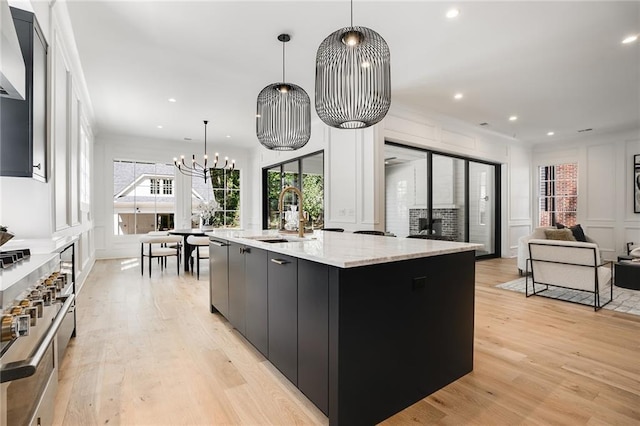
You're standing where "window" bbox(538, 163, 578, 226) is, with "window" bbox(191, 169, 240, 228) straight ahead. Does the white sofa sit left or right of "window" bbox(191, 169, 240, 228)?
left

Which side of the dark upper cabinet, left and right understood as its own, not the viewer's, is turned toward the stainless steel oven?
right

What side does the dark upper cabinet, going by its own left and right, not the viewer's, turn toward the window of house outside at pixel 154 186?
left

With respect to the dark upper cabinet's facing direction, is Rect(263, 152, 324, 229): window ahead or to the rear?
ahead

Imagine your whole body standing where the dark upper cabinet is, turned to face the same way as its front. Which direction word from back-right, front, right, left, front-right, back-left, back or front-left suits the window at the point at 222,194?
front-left

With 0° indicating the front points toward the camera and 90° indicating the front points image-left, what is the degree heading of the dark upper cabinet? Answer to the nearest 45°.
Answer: approximately 270°

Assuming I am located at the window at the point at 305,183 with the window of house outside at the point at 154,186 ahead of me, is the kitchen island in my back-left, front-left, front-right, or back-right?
back-left

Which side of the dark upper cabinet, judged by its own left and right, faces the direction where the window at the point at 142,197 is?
left

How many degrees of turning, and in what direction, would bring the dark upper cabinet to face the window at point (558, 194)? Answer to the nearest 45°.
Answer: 0° — it already faces it
